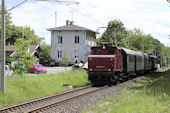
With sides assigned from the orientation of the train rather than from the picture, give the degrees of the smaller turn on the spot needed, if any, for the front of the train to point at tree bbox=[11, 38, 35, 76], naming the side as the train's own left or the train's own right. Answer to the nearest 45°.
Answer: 0° — it already faces it

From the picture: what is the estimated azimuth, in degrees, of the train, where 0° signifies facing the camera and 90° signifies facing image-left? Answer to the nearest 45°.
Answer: approximately 45°
